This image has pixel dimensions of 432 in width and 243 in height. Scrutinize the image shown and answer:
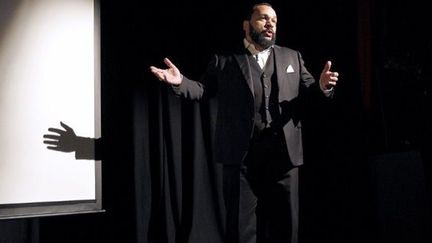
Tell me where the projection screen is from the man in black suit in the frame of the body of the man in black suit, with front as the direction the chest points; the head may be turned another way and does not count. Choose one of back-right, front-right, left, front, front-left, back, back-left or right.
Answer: back-right

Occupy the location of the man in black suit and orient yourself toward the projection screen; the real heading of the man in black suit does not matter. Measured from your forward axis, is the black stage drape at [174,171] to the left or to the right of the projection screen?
right

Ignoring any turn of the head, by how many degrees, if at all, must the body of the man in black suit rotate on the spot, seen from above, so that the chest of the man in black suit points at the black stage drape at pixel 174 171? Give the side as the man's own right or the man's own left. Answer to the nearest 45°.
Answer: approximately 180°

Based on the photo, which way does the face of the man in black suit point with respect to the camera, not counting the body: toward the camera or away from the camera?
toward the camera

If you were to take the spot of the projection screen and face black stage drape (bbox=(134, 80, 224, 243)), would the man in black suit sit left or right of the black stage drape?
right

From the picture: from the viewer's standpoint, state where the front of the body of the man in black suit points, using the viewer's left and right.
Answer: facing the viewer and to the right of the viewer
